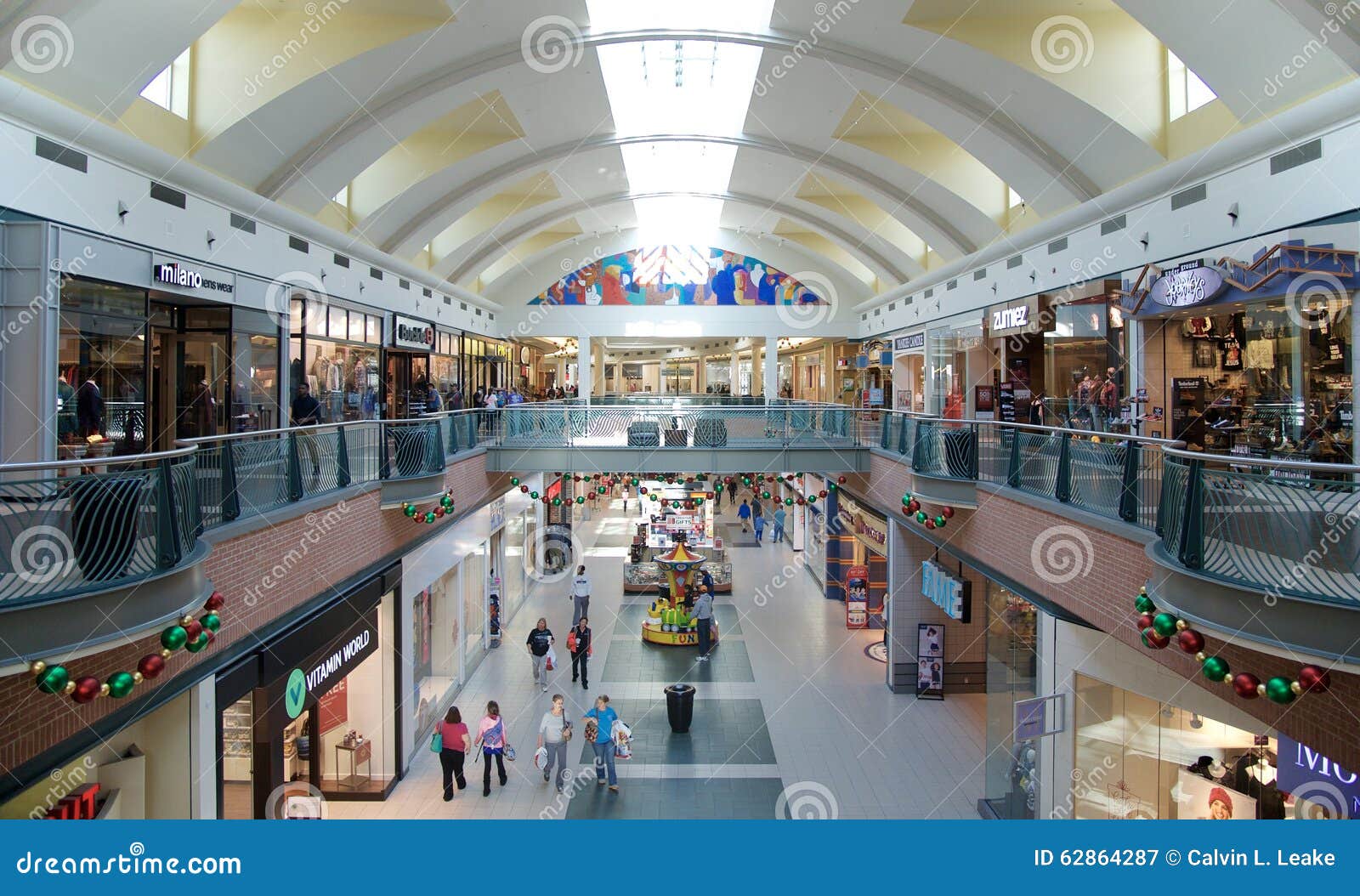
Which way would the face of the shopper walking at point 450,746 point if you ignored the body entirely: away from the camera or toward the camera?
away from the camera

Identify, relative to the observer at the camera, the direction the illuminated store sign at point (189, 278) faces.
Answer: facing the viewer and to the right of the viewer

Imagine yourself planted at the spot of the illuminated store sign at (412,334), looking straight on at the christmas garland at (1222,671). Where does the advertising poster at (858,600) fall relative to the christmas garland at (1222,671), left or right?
left

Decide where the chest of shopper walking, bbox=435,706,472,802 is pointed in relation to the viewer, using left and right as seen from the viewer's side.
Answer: facing away from the viewer

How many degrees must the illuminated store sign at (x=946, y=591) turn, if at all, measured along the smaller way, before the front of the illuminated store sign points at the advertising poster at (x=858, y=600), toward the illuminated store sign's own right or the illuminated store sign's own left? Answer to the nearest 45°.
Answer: approximately 135° to the illuminated store sign's own right

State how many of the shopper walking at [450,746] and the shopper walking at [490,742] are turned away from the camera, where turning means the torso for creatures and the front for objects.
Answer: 2

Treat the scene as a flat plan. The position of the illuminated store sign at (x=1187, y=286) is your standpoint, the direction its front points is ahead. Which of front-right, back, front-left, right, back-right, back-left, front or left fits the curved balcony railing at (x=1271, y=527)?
front-left

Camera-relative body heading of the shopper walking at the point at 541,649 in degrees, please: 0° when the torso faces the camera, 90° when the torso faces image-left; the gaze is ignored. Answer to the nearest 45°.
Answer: approximately 0°

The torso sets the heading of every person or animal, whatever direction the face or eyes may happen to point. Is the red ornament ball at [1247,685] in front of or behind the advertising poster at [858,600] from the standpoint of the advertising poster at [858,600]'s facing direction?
in front

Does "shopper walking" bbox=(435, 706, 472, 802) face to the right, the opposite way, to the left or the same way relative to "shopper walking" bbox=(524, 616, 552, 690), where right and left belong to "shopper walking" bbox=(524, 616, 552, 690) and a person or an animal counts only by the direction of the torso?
the opposite way

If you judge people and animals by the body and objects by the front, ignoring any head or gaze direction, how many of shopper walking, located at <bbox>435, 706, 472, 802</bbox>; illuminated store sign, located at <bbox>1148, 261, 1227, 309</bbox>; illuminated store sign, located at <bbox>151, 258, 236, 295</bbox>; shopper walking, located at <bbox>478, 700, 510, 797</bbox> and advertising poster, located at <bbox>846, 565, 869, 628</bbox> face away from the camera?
2

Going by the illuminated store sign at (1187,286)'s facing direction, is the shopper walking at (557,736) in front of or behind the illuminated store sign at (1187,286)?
in front
